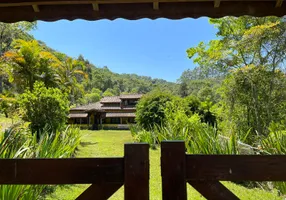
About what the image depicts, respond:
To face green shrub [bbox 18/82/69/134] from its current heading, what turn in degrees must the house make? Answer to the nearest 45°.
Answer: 0° — it already faces it

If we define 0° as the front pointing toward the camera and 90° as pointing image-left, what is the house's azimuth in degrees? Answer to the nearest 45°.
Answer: approximately 0°

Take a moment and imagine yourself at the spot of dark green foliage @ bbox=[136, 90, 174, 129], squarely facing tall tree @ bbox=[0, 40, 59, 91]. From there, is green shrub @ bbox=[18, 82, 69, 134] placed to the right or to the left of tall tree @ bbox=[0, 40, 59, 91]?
left

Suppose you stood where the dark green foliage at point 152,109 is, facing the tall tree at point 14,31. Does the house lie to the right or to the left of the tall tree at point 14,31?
right

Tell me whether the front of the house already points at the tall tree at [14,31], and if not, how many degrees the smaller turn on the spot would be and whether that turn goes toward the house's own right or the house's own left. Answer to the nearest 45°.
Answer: approximately 45° to the house's own right
